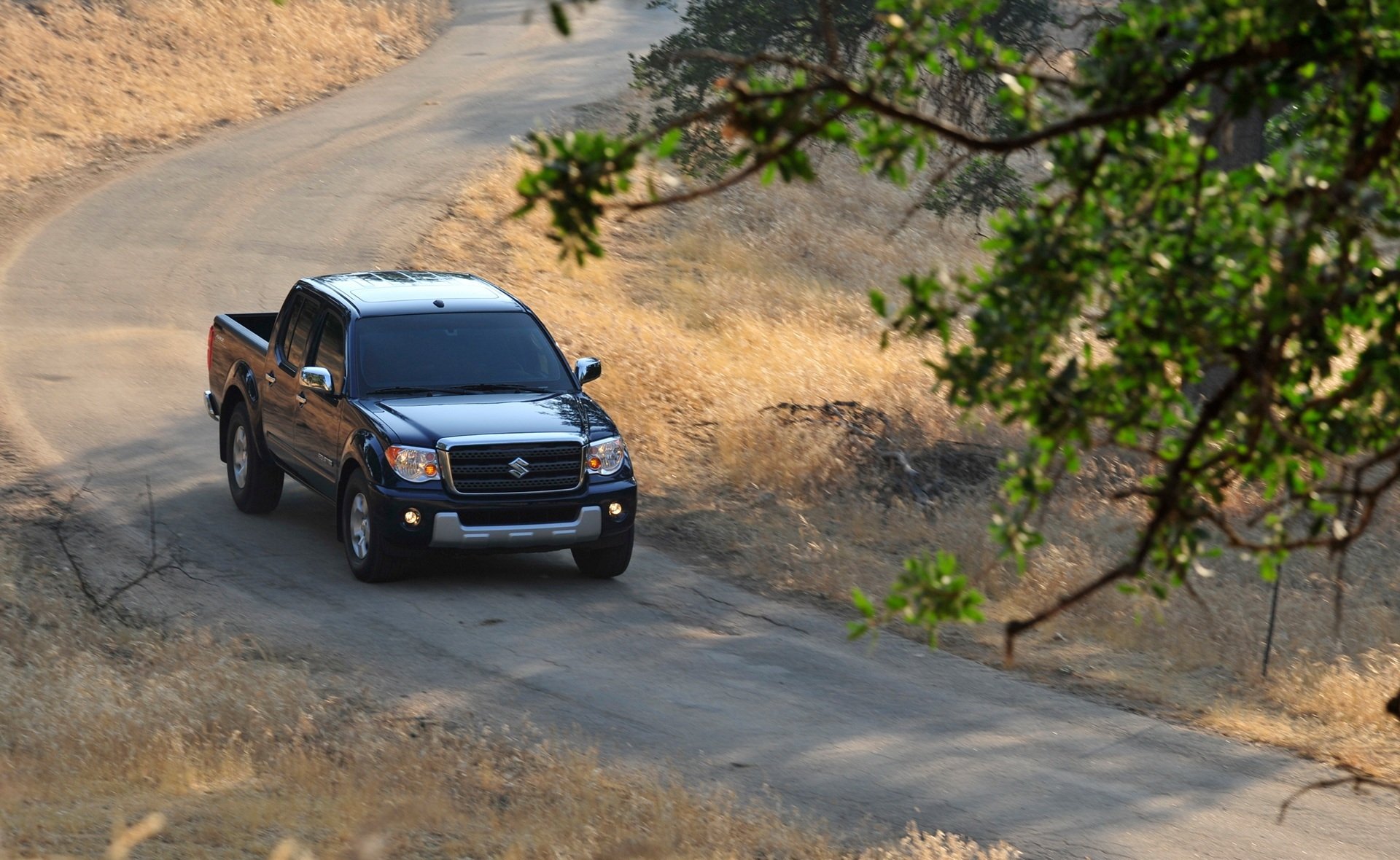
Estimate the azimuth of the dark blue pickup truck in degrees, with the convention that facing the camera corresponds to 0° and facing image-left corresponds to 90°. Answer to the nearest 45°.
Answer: approximately 315°
